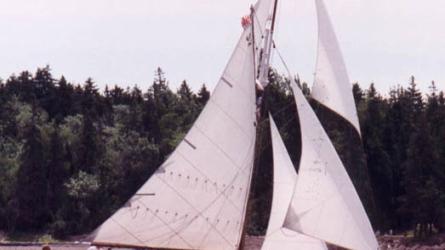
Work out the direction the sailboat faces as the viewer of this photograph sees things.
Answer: facing to the right of the viewer
